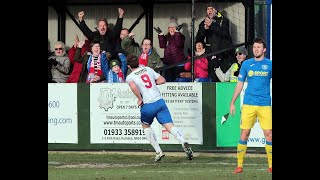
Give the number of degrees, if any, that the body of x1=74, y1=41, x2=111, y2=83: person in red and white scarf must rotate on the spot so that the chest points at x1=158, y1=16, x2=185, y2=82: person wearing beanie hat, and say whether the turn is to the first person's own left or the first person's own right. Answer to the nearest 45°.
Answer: approximately 90° to the first person's own left

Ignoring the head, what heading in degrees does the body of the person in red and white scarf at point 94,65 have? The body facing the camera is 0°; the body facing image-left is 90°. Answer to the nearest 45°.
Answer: approximately 0°

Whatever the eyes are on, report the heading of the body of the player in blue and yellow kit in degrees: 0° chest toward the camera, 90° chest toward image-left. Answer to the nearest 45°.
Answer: approximately 0°

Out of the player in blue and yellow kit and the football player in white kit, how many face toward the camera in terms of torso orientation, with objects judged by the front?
1
